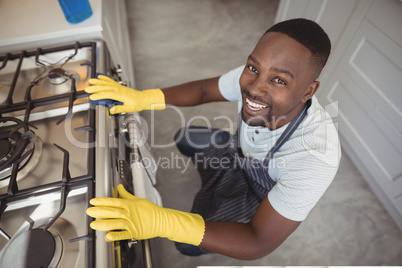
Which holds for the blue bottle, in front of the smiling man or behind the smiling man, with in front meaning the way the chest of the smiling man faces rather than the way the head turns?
in front

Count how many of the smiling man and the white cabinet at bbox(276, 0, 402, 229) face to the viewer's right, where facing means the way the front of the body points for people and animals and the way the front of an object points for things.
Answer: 0

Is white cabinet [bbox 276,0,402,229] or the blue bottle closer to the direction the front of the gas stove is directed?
the white cabinet

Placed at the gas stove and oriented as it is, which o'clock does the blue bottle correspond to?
The blue bottle is roughly at 10 o'clock from the gas stove.

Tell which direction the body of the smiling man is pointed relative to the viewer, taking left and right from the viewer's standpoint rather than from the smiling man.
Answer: facing to the left of the viewer

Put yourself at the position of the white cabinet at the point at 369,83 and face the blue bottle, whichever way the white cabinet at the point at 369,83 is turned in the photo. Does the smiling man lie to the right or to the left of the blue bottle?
left

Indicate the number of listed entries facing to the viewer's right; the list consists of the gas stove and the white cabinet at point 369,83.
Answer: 1

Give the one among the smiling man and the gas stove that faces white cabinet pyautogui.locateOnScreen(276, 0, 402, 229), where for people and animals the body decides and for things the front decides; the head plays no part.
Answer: the gas stove

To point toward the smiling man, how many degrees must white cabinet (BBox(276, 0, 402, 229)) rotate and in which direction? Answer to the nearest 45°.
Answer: approximately 45° to its left

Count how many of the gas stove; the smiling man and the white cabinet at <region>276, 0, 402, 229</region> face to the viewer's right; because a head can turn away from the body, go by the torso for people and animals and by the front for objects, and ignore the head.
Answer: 1

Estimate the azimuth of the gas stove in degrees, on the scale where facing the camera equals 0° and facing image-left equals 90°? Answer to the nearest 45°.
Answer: approximately 270°

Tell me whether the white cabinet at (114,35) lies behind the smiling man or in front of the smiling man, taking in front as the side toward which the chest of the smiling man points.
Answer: in front

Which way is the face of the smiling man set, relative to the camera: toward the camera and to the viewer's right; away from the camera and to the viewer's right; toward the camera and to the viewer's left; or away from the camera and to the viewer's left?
toward the camera and to the viewer's left
